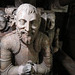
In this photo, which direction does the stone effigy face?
toward the camera
